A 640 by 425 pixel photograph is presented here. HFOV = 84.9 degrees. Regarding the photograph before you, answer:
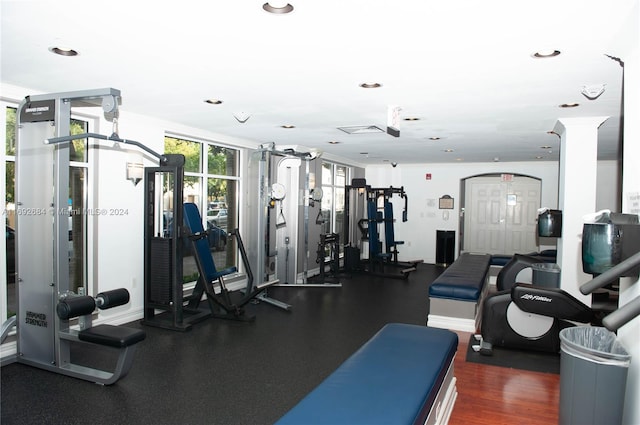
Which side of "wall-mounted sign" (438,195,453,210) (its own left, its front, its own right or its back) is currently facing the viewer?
front

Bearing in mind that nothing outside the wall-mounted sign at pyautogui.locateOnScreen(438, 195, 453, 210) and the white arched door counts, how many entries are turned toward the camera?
2

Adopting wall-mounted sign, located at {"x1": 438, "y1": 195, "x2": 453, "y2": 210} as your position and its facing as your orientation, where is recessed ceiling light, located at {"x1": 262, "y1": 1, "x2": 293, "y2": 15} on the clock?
The recessed ceiling light is roughly at 12 o'clock from the wall-mounted sign.

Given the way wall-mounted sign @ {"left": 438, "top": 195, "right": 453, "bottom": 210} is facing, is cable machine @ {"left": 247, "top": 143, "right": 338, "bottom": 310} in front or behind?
in front

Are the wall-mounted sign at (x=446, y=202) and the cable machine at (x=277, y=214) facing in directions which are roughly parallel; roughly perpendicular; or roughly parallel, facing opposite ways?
roughly perpendicular

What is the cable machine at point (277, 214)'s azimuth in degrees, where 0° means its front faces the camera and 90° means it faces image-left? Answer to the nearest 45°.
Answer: approximately 315°

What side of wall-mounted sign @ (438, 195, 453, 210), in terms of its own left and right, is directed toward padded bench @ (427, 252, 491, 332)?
front

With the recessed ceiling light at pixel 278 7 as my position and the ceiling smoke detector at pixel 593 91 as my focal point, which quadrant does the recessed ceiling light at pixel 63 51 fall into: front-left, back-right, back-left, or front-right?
back-left

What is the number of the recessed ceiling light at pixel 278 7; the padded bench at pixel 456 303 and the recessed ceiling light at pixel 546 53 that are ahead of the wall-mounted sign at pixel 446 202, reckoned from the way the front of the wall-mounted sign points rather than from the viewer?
3

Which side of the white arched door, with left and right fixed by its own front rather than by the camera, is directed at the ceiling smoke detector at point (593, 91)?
front

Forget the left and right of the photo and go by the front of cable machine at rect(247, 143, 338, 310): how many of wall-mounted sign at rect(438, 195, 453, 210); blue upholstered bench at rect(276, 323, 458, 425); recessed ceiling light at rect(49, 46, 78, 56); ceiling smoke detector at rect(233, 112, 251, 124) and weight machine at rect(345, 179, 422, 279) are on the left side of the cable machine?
2

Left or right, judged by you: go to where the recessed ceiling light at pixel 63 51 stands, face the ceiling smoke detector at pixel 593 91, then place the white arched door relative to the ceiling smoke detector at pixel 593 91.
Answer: left

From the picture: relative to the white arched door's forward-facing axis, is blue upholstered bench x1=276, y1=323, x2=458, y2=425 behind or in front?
in front

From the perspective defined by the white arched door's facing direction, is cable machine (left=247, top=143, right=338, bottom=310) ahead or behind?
ahead

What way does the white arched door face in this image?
toward the camera

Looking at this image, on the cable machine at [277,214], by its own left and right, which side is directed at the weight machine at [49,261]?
right
